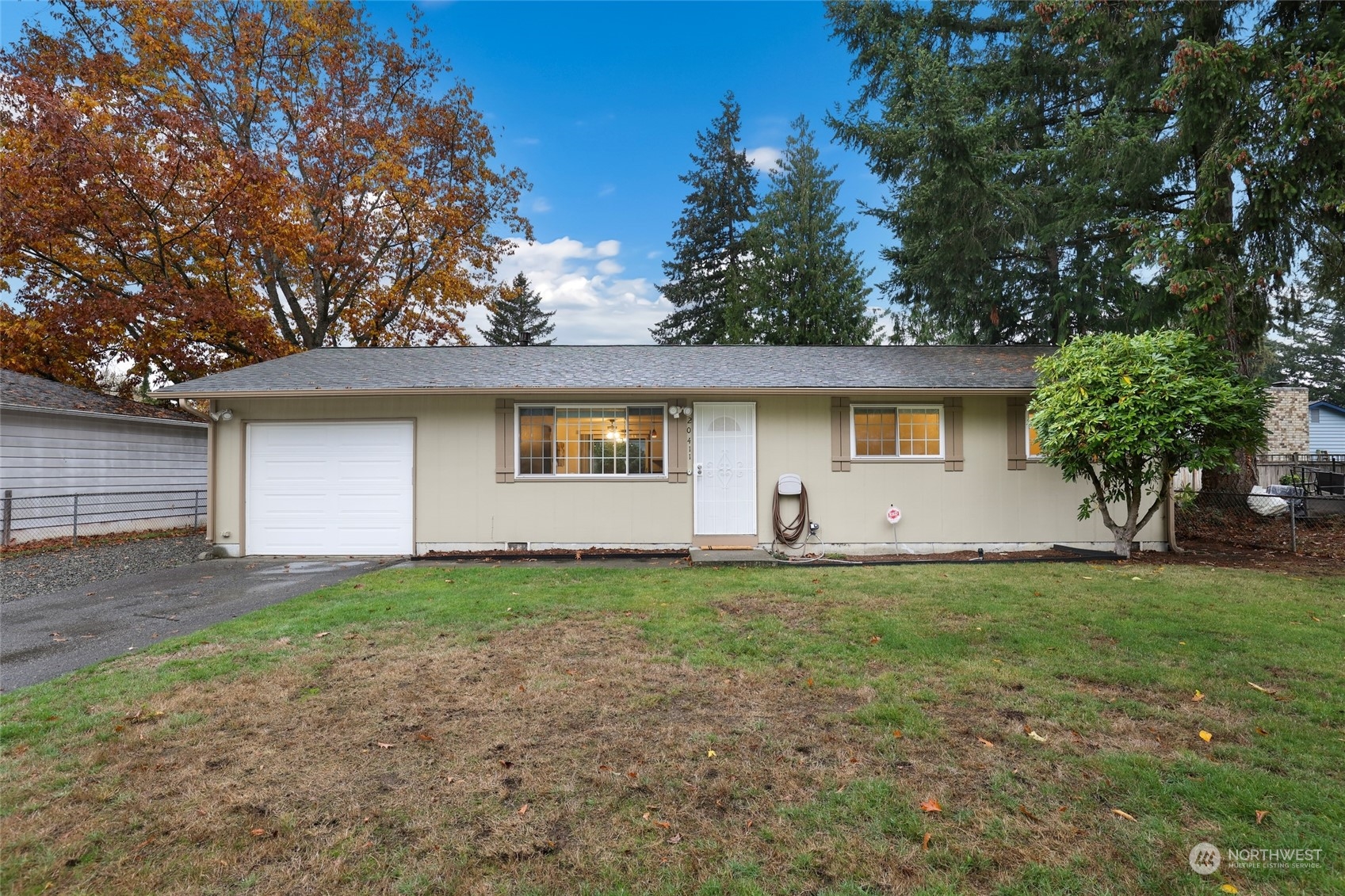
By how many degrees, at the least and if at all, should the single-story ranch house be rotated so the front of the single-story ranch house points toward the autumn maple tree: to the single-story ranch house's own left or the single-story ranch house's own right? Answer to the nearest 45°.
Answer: approximately 135° to the single-story ranch house's own right

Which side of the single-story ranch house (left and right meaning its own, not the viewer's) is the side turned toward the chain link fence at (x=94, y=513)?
right

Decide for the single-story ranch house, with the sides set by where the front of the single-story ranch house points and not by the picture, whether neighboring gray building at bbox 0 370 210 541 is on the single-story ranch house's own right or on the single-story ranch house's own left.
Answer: on the single-story ranch house's own right

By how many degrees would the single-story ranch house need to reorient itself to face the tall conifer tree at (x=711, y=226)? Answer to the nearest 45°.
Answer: approximately 180°

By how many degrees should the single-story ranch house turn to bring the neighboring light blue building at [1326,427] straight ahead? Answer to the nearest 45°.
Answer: approximately 135° to its left

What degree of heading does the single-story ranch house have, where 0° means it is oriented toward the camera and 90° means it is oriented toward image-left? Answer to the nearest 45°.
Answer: approximately 0°

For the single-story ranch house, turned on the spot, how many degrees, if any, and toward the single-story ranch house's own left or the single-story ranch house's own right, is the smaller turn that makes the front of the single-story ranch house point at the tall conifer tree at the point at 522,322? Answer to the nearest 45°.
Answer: approximately 180°
